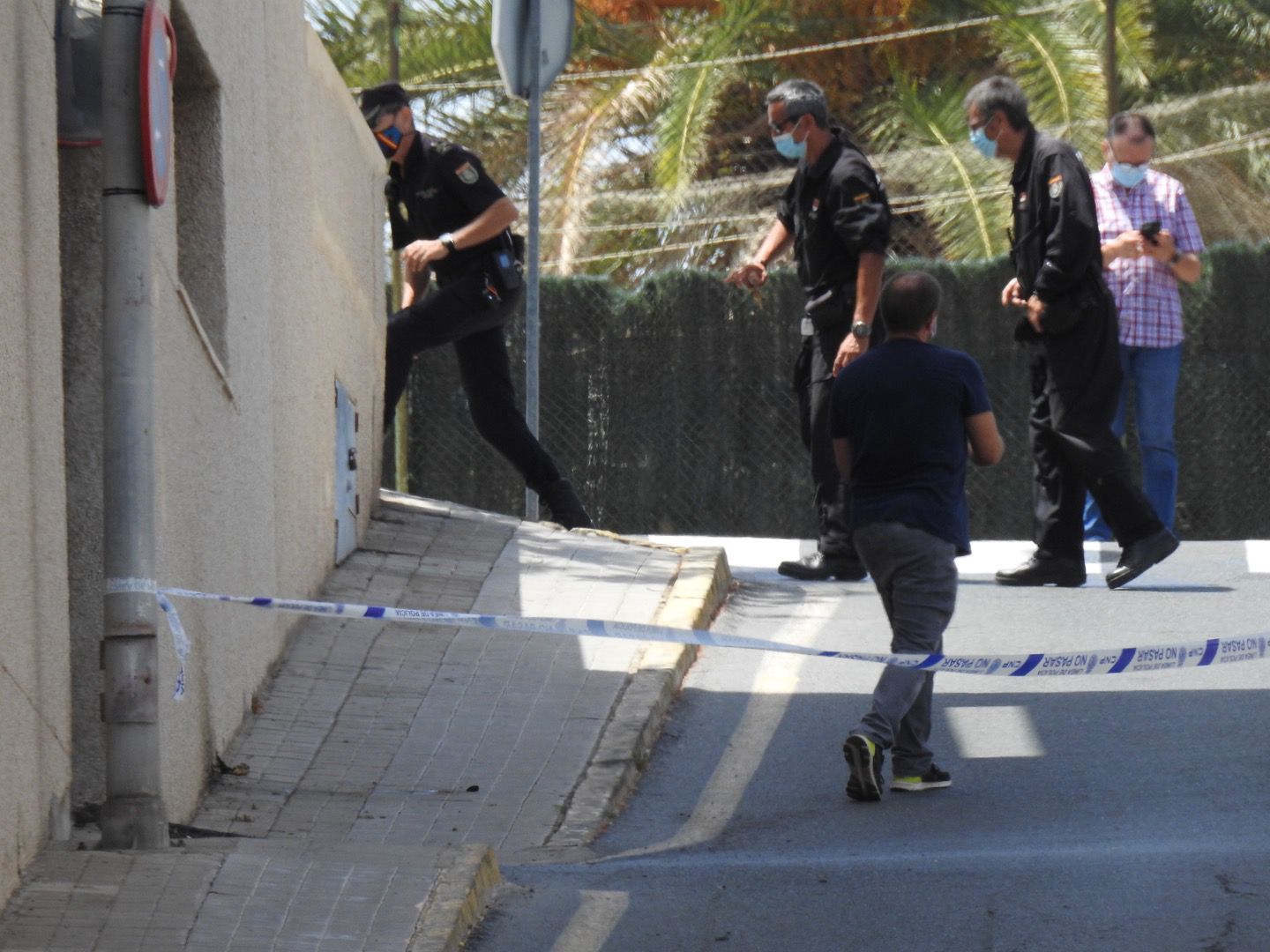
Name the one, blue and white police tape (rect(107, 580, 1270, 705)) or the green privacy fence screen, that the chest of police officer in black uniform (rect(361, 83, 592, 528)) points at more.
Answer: the blue and white police tape

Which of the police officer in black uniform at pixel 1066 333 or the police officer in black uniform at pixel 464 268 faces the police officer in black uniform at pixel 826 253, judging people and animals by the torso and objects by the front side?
the police officer in black uniform at pixel 1066 333

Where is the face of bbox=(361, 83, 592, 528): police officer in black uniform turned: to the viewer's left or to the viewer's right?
to the viewer's left

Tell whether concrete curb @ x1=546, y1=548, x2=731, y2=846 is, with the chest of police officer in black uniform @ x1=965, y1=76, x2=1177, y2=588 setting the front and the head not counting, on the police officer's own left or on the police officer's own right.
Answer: on the police officer's own left

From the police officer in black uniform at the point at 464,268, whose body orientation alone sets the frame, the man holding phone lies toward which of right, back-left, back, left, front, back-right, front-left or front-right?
back-left

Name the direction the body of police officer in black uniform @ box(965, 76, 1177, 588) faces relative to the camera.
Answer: to the viewer's left

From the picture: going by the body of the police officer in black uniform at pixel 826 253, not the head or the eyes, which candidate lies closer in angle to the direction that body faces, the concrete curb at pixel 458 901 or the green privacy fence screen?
the concrete curb

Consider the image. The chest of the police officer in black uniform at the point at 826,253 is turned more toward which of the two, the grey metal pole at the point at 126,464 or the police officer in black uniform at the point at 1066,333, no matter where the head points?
the grey metal pole

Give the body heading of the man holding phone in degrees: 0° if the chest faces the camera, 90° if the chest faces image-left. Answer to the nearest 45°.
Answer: approximately 0°
